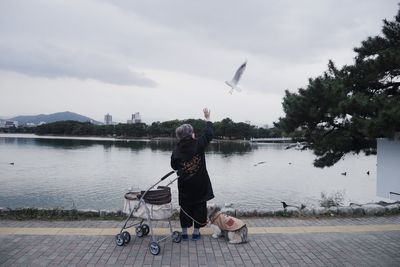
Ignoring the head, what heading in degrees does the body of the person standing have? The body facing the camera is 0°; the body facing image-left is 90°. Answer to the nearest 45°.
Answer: approximately 180°
